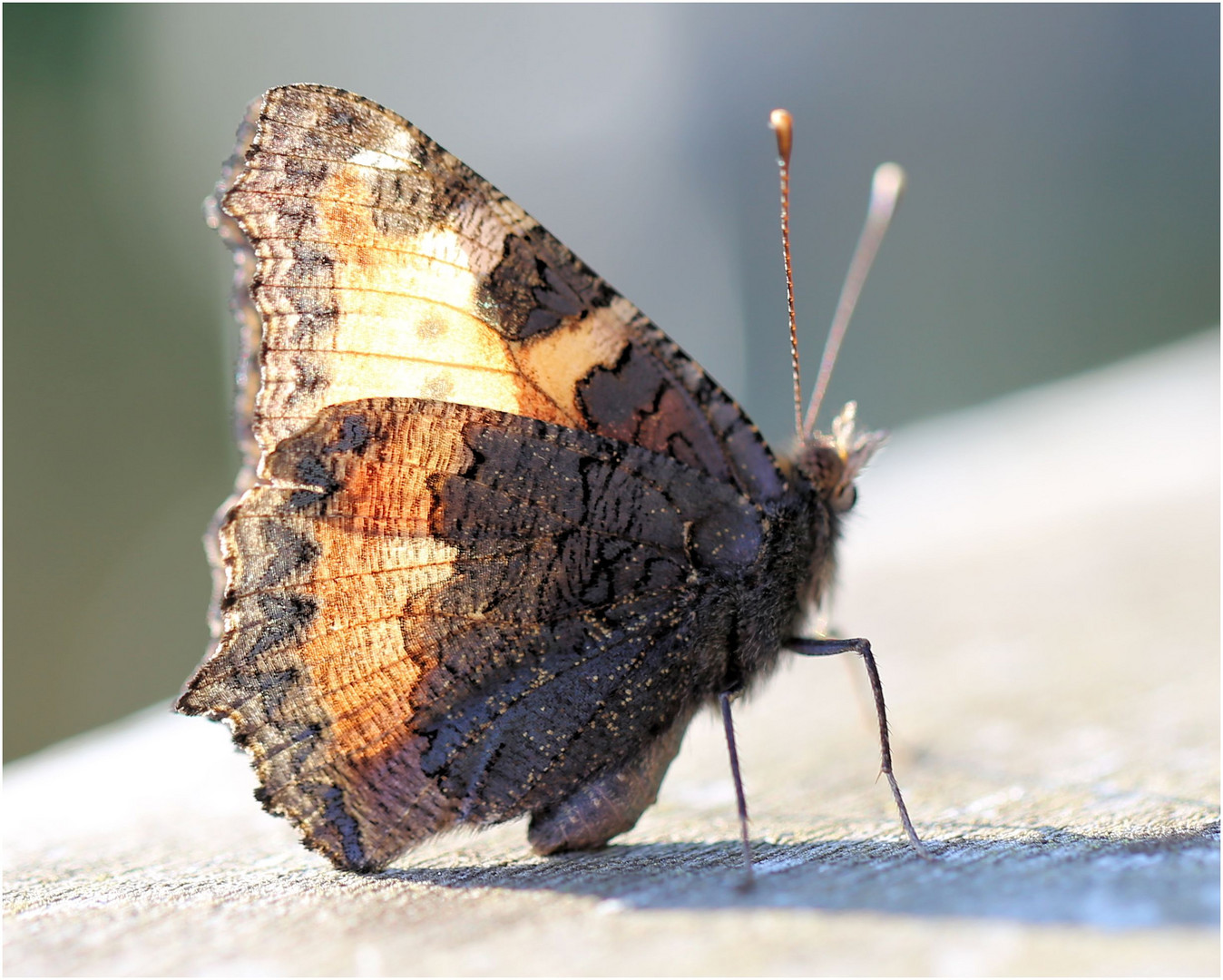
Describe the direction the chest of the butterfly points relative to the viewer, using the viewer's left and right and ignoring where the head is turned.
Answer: facing to the right of the viewer
